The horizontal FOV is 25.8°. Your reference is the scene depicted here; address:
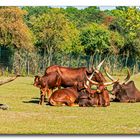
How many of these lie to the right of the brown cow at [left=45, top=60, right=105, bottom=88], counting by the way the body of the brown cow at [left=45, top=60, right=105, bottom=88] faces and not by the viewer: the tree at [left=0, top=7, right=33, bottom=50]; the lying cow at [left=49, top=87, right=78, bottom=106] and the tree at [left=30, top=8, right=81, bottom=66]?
1

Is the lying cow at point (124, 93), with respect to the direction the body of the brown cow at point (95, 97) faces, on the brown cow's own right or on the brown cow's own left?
on the brown cow's own left

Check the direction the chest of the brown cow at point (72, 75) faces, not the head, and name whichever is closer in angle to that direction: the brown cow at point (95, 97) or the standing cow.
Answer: the brown cow

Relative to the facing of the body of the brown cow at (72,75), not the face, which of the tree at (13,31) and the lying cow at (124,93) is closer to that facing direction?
the lying cow

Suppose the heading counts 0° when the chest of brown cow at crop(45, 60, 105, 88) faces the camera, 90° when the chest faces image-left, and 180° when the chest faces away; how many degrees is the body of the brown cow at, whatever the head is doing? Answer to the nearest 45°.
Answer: approximately 270°

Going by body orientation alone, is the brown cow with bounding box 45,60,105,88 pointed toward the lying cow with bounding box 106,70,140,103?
yes

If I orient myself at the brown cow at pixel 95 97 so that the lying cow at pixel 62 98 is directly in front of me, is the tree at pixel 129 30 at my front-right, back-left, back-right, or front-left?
back-right
